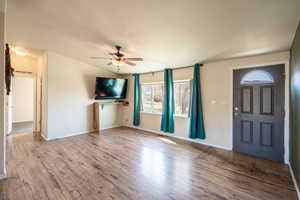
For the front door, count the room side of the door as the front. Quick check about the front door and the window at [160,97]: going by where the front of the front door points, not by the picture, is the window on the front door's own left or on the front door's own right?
on the front door's own right

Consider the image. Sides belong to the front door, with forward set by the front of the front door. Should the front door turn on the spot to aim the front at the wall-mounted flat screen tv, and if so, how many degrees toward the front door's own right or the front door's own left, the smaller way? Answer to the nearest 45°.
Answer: approximately 45° to the front door's own right

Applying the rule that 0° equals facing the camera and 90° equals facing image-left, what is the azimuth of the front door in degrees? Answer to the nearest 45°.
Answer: approximately 45°

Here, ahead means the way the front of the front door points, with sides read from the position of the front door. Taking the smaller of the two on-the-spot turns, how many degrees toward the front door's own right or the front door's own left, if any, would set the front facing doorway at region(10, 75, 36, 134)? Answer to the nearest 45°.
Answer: approximately 45° to the front door's own right

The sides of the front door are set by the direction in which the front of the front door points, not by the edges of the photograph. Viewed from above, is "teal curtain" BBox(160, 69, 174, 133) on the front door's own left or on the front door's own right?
on the front door's own right
